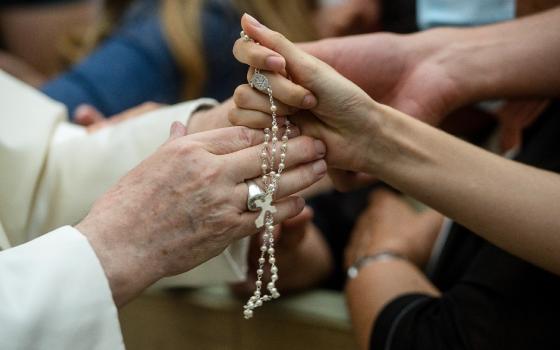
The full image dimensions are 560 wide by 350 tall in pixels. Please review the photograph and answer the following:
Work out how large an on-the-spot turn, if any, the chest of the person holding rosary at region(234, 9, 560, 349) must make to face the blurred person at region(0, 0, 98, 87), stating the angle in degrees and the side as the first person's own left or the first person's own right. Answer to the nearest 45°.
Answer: approximately 45° to the first person's own right

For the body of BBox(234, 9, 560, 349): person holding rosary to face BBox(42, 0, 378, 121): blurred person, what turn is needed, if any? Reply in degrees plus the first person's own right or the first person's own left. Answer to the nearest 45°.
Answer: approximately 45° to the first person's own right

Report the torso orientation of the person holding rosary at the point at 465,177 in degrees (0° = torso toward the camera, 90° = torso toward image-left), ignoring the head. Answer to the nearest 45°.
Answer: approximately 90°
